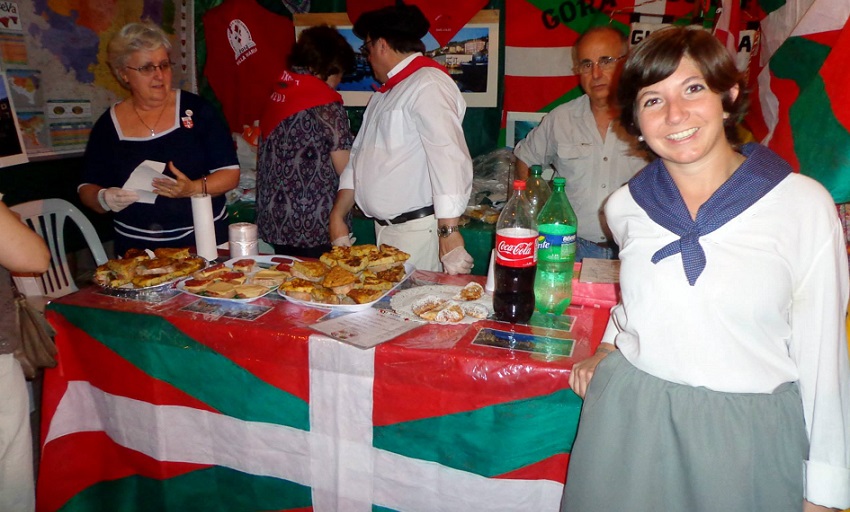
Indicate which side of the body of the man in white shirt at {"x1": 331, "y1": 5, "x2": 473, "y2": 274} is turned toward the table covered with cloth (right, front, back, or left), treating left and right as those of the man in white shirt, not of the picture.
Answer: front

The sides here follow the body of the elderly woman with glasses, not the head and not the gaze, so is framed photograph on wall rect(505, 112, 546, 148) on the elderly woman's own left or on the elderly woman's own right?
on the elderly woman's own left

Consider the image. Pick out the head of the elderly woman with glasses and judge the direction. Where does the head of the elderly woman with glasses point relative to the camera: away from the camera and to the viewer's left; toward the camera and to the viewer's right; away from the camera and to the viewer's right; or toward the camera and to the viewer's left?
toward the camera and to the viewer's right

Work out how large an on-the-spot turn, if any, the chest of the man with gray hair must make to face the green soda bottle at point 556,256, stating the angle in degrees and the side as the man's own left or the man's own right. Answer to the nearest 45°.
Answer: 0° — they already face it

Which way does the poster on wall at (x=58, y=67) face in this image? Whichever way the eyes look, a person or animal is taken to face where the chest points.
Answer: toward the camera

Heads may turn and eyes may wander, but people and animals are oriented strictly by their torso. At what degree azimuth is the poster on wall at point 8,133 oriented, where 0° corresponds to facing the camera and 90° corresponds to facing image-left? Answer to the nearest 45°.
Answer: approximately 315°

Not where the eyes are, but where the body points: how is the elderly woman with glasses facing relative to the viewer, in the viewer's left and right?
facing the viewer

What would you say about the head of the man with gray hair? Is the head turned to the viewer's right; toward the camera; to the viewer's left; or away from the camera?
toward the camera

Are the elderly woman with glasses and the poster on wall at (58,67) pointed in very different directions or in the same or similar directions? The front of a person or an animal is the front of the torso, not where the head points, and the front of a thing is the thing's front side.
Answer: same or similar directions

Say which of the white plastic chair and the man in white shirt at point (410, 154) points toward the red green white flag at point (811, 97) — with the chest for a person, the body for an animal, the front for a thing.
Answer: the white plastic chair

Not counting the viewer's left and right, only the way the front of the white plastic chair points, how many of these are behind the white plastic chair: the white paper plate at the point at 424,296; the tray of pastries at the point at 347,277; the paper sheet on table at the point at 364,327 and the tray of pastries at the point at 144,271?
0

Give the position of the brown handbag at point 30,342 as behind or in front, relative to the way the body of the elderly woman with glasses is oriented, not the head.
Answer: in front

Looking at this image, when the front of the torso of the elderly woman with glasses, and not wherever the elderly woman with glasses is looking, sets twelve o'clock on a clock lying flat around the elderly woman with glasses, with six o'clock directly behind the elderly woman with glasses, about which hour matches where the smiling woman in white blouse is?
The smiling woman in white blouse is roughly at 11 o'clock from the elderly woman with glasses.

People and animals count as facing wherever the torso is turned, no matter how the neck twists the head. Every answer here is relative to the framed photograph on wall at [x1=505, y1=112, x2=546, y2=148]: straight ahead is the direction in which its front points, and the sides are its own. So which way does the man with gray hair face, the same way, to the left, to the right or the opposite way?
the same way

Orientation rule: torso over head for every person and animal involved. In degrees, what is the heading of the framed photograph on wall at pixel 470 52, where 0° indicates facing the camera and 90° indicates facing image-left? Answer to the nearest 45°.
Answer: approximately 0°

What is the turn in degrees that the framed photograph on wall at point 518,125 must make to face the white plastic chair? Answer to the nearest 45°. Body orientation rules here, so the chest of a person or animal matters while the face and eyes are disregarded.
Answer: approximately 45° to its right

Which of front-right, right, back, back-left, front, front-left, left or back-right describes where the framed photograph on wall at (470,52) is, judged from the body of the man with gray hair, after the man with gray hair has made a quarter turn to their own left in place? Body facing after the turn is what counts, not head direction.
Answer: back-left
